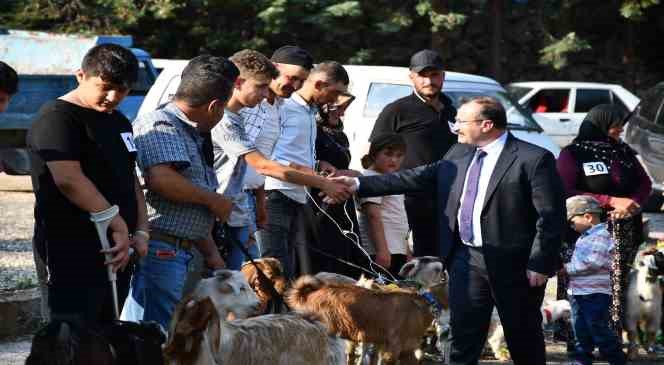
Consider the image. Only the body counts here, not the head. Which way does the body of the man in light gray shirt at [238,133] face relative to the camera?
to the viewer's right

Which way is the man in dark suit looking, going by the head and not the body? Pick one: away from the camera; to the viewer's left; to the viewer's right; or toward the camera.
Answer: to the viewer's left

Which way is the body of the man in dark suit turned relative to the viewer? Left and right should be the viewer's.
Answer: facing the viewer and to the left of the viewer

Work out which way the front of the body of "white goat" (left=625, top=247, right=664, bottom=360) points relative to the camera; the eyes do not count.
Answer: toward the camera

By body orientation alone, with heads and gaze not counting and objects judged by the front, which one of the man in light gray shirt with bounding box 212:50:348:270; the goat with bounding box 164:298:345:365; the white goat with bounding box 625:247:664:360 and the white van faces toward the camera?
the white goat

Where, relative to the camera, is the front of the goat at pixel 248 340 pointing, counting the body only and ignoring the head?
to the viewer's left

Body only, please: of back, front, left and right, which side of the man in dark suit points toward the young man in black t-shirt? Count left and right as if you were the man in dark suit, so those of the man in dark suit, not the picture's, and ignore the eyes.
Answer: front

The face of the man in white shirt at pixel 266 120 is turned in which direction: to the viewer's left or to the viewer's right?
to the viewer's right

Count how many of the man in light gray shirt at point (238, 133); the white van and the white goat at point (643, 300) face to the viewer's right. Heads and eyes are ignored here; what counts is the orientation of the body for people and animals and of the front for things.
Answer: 2

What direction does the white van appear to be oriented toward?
to the viewer's right

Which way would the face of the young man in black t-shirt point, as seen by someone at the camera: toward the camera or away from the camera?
toward the camera

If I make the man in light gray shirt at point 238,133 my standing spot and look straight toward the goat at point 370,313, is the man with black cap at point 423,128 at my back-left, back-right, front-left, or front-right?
front-left

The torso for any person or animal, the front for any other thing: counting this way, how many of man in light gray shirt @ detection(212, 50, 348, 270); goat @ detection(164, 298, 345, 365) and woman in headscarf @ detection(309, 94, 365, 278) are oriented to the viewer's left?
1
